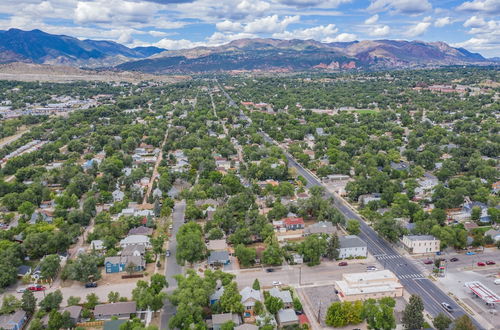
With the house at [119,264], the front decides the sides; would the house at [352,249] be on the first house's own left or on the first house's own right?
on the first house's own left

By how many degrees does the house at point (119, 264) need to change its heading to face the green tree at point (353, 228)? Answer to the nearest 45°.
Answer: approximately 90° to its left

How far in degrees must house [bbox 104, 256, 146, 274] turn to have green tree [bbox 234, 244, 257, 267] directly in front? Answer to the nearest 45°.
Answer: approximately 90° to its left

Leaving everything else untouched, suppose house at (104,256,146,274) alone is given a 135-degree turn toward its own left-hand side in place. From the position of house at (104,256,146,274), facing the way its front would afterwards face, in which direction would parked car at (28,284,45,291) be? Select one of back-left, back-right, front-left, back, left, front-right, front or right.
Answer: back-left

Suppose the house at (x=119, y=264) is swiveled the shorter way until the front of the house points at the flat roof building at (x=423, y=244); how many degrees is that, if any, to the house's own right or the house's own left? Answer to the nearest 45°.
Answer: approximately 90° to the house's own left

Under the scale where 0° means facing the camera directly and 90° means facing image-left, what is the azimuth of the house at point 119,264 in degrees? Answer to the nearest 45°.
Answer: approximately 0°

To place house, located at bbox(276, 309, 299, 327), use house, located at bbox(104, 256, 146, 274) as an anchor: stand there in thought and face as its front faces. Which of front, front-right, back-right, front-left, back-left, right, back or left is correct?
front-left

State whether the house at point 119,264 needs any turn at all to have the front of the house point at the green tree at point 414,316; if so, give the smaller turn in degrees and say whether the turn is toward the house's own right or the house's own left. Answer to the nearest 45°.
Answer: approximately 45° to the house's own left

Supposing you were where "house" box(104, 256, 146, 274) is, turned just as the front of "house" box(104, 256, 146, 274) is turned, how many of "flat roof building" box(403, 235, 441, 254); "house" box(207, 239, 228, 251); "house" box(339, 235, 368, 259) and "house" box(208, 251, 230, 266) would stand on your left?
4

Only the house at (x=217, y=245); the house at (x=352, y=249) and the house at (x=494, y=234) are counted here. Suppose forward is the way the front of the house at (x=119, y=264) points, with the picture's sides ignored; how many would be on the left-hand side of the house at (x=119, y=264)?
3

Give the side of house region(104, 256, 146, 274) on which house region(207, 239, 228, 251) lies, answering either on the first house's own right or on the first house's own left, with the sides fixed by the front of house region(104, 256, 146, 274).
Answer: on the first house's own left

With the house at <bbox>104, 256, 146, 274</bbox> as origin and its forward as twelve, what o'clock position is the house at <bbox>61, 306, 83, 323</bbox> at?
the house at <bbox>61, 306, 83, 323</bbox> is roughly at 1 o'clock from the house at <bbox>104, 256, 146, 274</bbox>.

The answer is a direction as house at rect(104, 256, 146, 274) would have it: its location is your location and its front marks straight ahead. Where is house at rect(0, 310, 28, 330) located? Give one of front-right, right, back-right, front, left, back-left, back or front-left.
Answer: front-right

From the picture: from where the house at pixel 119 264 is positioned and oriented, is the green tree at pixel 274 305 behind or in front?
in front

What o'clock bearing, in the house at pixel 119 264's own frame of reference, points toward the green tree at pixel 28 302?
The green tree is roughly at 2 o'clock from the house.
